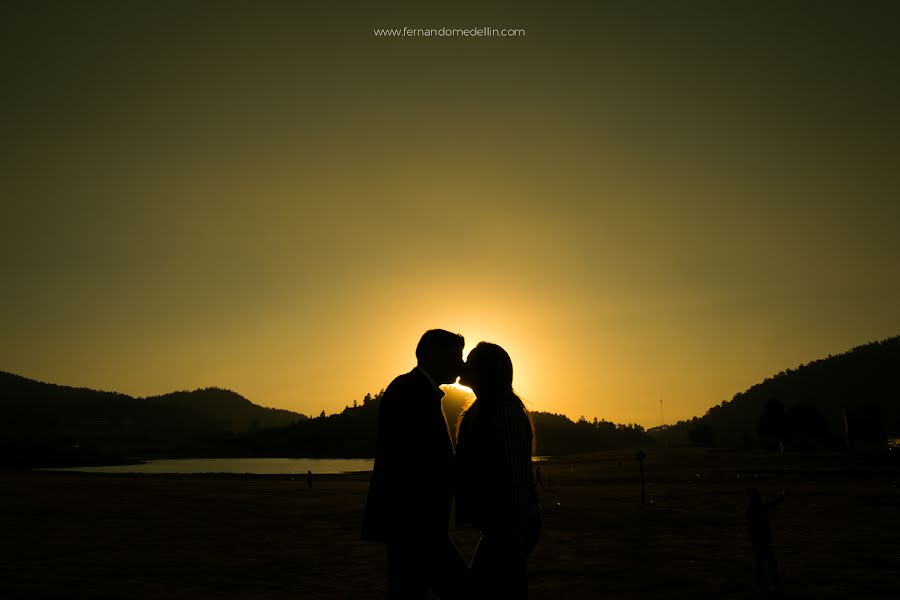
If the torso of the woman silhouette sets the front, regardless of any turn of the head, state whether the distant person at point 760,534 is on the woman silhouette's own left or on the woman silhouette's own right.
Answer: on the woman silhouette's own right

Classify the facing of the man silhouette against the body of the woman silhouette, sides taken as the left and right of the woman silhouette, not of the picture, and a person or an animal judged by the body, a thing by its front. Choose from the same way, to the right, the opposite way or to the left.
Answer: the opposite way

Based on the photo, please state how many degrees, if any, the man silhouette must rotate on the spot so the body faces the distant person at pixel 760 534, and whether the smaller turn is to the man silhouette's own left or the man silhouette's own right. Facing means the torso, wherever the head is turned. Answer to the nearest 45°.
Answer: approximately 45° to the man silhouette's own left

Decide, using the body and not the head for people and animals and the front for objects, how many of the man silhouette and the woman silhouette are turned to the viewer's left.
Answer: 1

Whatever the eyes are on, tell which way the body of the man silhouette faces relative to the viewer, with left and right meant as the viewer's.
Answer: facing to the right of the viewer

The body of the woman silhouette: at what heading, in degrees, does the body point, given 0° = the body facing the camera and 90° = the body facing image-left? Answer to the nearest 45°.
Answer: approximately 90°
